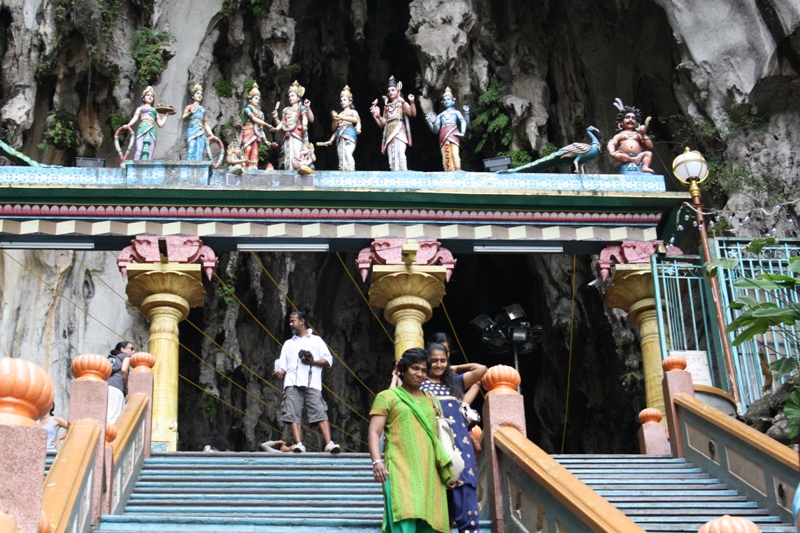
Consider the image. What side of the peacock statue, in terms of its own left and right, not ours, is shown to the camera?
right

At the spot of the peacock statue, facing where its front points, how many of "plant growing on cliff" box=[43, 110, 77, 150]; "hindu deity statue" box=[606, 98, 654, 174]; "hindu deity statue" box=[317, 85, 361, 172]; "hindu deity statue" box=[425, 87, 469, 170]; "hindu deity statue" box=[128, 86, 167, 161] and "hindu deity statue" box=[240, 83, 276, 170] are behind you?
5

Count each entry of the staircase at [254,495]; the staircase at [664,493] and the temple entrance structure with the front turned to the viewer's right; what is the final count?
0

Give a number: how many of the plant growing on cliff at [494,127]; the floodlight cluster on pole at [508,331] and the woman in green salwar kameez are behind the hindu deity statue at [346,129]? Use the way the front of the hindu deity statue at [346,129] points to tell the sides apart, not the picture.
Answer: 2

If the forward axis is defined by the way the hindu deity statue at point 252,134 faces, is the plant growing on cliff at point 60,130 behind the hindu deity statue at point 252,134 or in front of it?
behind

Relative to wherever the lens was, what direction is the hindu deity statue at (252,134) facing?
facing the viewer and to the right of the viewer

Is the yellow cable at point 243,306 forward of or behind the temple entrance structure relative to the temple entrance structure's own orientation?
behind

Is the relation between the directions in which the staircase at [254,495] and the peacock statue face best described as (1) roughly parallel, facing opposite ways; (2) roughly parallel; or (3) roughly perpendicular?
roughly perpendicular

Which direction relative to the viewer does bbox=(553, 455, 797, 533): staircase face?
toward the camera

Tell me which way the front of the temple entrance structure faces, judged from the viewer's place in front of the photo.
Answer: facing the viewer

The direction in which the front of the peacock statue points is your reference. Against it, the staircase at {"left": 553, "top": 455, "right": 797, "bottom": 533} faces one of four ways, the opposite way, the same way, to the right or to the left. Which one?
to the right

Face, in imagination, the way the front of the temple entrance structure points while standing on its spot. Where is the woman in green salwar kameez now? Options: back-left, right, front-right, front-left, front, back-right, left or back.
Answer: front

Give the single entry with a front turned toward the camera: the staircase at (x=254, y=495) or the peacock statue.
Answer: the staircase

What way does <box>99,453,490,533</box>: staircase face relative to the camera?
toward the camera

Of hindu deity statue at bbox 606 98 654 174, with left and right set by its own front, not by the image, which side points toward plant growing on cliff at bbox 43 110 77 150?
right
